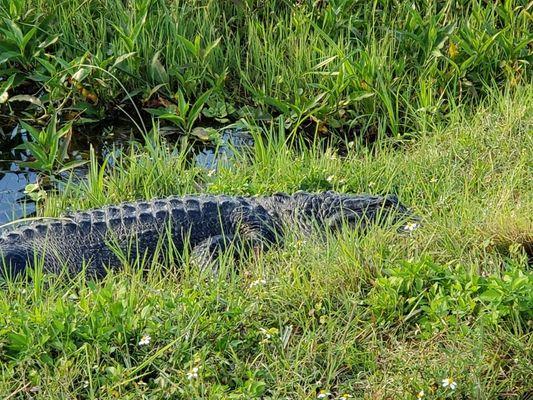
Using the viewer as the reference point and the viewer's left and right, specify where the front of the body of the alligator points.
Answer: facing to the right of the viewer

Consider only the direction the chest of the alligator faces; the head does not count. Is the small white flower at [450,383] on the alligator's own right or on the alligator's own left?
on the alligator's own right

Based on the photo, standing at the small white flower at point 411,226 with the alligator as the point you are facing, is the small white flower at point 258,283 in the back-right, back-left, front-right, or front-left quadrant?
front-left

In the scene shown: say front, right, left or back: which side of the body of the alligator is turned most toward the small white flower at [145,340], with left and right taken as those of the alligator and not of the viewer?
right

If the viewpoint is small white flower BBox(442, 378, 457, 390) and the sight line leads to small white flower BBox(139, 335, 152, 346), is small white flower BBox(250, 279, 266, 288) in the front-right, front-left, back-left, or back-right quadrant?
front-right

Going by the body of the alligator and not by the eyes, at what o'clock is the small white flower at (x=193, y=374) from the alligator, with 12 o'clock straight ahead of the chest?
The small white flower is roughly at 3 o'clock from the alligator.

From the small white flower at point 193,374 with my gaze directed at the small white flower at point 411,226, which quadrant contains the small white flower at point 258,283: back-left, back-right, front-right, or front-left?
front-left

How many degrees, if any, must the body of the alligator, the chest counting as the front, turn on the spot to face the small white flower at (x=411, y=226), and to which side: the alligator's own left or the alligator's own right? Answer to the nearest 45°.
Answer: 0° — it already faces it

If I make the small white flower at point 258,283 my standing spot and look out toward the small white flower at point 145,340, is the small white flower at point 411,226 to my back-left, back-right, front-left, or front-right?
back-left

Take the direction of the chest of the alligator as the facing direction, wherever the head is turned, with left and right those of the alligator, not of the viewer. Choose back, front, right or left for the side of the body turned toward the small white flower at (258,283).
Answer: right

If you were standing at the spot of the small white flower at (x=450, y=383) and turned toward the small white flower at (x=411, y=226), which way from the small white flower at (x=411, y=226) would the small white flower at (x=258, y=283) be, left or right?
left
